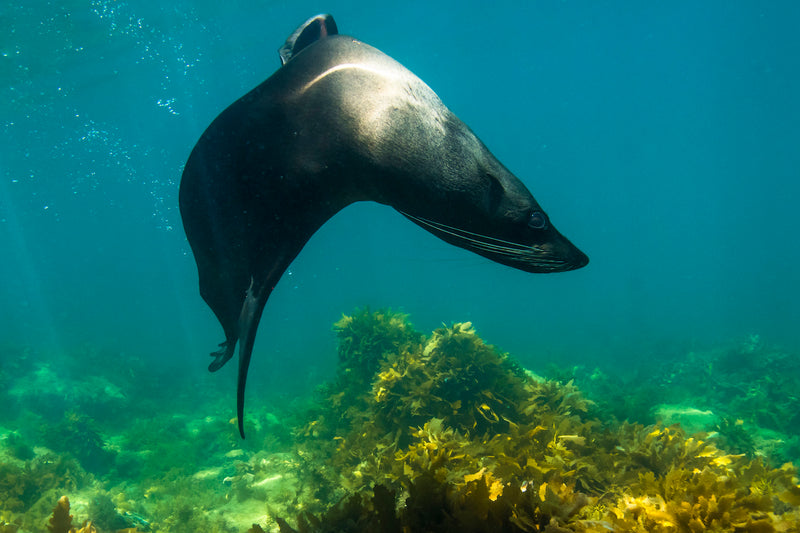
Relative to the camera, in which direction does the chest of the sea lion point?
to the viewer's right
